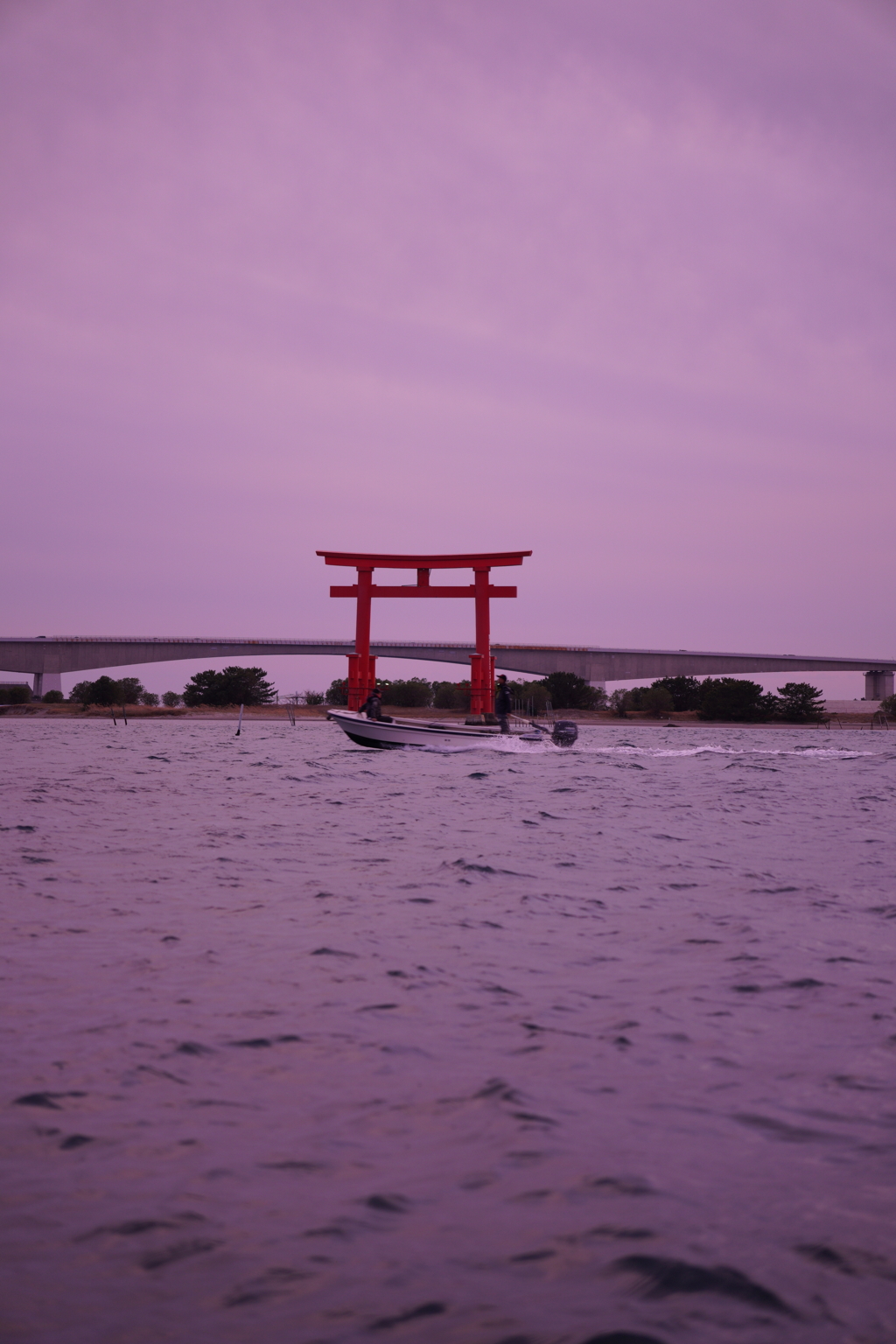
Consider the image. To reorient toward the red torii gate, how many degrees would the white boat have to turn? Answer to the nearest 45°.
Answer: approximately 90° to its right

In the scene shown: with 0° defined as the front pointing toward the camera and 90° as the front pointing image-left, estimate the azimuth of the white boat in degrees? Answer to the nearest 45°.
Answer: approximately 90°
